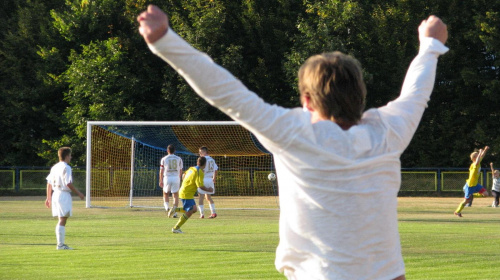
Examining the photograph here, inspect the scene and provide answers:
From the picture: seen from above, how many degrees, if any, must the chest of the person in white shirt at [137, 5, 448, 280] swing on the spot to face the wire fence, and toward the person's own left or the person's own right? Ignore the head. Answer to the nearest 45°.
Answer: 0° — they already face it

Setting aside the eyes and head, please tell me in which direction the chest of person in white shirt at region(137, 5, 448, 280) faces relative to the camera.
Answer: away from the camera

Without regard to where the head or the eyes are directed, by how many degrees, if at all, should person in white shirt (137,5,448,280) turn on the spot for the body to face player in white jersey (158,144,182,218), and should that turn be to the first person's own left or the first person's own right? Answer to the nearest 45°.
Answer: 0° — they already face them

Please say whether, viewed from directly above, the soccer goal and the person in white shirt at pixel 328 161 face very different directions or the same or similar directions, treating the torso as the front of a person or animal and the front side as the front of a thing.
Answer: very different directions

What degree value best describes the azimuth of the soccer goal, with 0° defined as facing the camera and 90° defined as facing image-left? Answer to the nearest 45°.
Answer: approximately 0°

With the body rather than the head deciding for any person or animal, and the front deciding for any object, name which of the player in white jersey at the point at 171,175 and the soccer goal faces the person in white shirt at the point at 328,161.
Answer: the soccer goal

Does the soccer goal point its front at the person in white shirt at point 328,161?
yes
